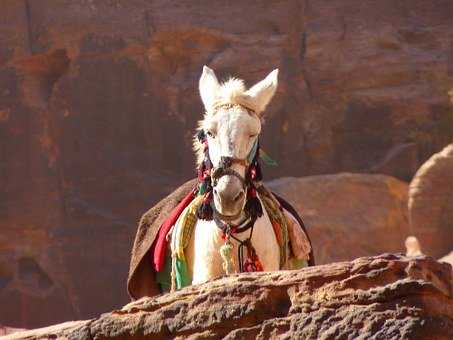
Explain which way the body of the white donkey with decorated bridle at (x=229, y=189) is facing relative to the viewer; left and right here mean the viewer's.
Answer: facing the viewer
